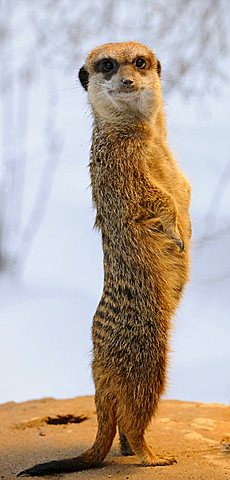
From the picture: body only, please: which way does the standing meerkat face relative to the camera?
to the viewer's right
